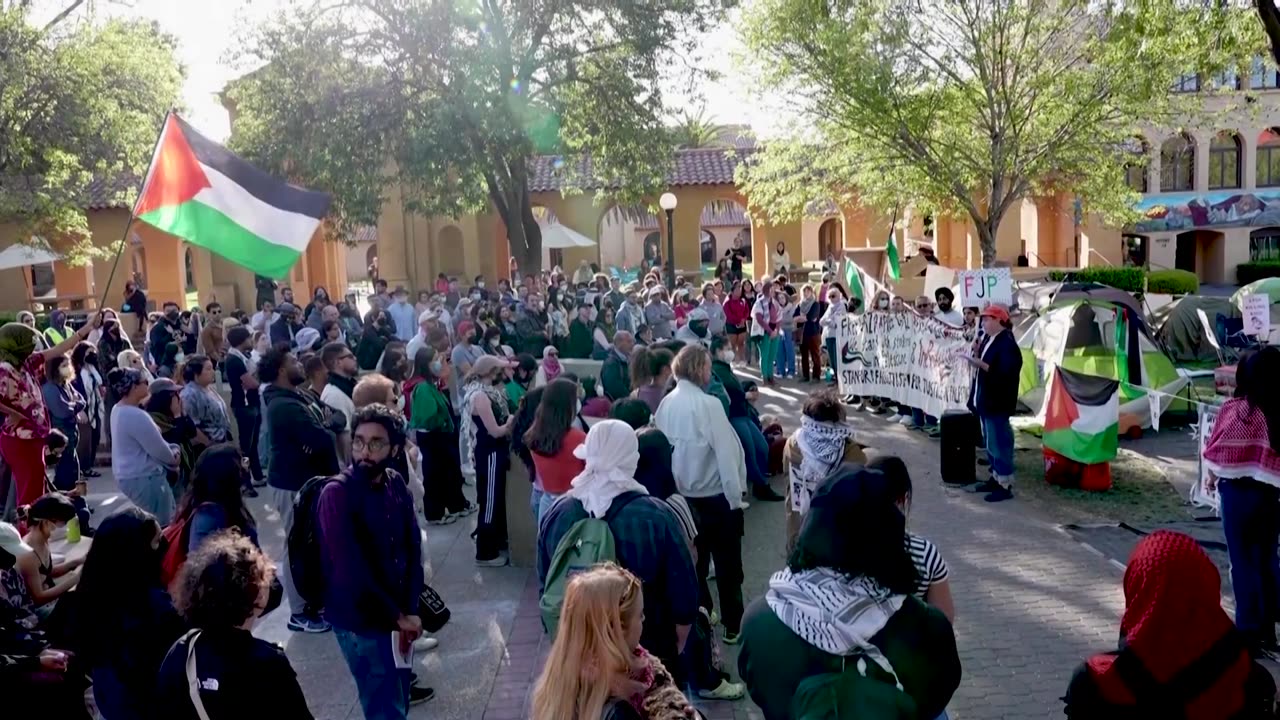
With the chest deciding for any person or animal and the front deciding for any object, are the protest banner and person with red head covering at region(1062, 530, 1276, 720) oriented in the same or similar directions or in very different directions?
very different directions

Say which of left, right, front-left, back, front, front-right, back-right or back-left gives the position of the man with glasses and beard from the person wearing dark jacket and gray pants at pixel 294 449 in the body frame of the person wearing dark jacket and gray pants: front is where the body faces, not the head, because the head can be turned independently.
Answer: right

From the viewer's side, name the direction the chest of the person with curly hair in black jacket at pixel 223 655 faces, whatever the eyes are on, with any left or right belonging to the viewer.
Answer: facing away from the viewer and to the right of the viewer

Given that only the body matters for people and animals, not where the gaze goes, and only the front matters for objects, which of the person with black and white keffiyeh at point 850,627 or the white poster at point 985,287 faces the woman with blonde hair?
the white poster

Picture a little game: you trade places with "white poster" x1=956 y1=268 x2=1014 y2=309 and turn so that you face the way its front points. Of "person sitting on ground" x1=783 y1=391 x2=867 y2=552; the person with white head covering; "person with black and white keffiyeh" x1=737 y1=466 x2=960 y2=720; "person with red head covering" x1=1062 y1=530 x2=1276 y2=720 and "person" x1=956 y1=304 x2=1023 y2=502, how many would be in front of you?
5

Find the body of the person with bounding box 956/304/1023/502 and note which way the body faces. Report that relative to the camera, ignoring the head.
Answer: to the viewer's left

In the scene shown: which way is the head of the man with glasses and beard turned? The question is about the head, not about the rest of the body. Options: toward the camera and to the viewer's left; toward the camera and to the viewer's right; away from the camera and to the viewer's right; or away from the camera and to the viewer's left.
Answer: toward the camera and to the viewer's left

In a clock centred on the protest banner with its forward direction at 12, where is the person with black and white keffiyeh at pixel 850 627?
The person with black and white keffiyeh is roughly at 12 o'clock from the protest banner.

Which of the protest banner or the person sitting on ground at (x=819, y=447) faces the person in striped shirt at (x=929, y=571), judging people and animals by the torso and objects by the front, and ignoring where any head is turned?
the protest banner

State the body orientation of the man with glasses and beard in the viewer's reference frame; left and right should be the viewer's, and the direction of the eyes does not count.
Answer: facing the viewer and to the right of the viewer

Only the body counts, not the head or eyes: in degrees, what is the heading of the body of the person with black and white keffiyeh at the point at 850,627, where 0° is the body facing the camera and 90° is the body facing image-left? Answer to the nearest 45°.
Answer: approximately 180°

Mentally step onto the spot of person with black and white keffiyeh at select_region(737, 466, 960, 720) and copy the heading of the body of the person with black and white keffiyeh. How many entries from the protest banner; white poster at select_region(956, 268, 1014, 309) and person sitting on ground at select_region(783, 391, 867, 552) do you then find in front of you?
3

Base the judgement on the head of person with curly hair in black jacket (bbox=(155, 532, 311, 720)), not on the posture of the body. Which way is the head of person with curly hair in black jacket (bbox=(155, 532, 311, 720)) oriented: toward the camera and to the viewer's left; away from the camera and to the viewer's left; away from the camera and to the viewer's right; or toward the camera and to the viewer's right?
away from the camera and to the viewer's right

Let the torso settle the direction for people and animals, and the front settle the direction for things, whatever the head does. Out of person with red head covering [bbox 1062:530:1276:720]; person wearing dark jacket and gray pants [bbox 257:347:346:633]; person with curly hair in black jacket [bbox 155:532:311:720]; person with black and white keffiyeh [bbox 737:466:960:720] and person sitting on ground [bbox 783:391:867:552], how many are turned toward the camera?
0

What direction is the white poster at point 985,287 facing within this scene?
toward the camera

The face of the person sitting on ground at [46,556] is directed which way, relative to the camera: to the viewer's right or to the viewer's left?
to the viewer's right
